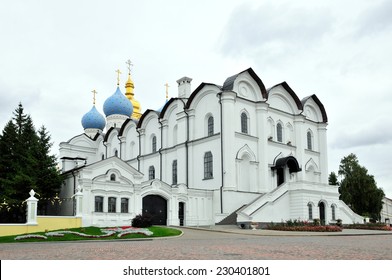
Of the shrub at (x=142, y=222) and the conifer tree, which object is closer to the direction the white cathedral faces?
the shrub

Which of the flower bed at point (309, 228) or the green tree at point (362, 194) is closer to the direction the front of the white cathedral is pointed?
the flower bed

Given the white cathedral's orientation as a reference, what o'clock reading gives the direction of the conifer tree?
The conifer tree is roughly at 4 o'clock from the white cathedral.

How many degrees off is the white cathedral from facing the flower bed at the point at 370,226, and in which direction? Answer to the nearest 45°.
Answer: approximately 45° to its left

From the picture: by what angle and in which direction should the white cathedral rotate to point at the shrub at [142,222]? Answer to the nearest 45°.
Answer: approximately 90° to its right

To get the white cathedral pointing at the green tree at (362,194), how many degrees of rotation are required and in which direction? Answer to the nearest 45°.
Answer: approximately 90° to its left

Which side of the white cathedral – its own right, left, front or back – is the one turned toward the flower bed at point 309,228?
front

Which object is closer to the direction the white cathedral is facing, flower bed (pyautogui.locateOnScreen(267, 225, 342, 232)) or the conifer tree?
the flower bed
